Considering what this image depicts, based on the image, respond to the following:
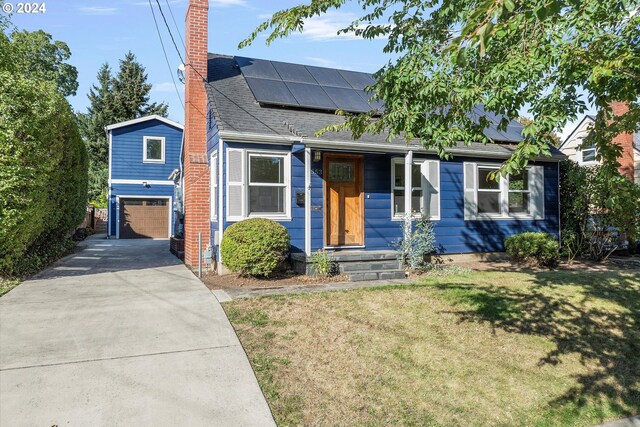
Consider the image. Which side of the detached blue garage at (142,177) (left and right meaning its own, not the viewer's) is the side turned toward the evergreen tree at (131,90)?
back

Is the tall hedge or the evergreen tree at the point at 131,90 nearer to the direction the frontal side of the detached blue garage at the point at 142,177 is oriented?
the tall hedge

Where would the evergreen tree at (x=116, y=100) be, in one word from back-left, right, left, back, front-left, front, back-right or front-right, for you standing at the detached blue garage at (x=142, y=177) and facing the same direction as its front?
back

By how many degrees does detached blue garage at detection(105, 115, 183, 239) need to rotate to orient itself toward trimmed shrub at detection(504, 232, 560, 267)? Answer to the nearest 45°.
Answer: approximately 45° to its left

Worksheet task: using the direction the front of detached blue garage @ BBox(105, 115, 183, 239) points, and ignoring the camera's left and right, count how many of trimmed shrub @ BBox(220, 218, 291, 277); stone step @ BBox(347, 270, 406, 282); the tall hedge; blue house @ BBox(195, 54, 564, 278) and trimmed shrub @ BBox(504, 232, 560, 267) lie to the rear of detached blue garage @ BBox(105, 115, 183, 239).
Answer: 0

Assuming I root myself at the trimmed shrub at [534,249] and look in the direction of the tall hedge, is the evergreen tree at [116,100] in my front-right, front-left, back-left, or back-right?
front-right

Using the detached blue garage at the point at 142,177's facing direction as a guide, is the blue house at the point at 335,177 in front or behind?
in front

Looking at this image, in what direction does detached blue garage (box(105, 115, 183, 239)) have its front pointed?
toward the camera

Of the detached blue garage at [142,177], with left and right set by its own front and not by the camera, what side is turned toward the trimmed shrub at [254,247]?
front

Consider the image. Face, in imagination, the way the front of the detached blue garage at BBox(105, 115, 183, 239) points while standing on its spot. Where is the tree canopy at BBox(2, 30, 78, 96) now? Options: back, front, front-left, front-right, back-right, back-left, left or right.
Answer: back-right

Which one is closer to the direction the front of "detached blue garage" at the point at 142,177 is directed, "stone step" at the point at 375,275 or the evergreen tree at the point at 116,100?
the stone step

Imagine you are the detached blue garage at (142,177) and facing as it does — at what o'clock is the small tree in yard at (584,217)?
The small tree in yard is roughly at 11 o'clock from the detached blue garage.

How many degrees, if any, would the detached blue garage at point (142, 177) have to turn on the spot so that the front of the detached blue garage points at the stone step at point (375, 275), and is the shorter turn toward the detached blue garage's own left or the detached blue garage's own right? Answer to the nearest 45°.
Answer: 0° — it already faces it

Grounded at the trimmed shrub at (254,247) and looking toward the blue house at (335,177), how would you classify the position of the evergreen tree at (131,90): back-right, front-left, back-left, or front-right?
front-left

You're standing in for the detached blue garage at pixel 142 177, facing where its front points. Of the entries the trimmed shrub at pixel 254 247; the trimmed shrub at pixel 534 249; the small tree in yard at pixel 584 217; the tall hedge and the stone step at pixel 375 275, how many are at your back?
0
